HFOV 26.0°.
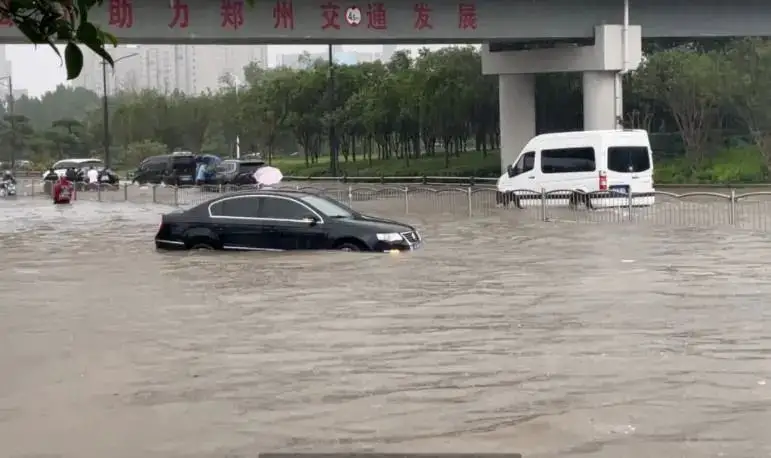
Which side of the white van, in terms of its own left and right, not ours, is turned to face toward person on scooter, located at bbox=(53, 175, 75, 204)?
front

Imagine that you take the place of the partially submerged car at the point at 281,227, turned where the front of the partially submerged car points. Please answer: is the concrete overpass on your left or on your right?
on your left

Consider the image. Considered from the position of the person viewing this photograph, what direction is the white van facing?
facing away from the viewer and to the left of the viewer

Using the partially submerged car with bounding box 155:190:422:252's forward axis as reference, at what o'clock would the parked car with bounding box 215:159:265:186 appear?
The parked car is roughly at 9 o'clock from the partially submerged car.

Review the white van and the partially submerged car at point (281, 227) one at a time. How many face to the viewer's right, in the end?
1

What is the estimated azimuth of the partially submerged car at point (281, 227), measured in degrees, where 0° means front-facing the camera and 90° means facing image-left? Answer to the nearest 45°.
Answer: approximately 270°
